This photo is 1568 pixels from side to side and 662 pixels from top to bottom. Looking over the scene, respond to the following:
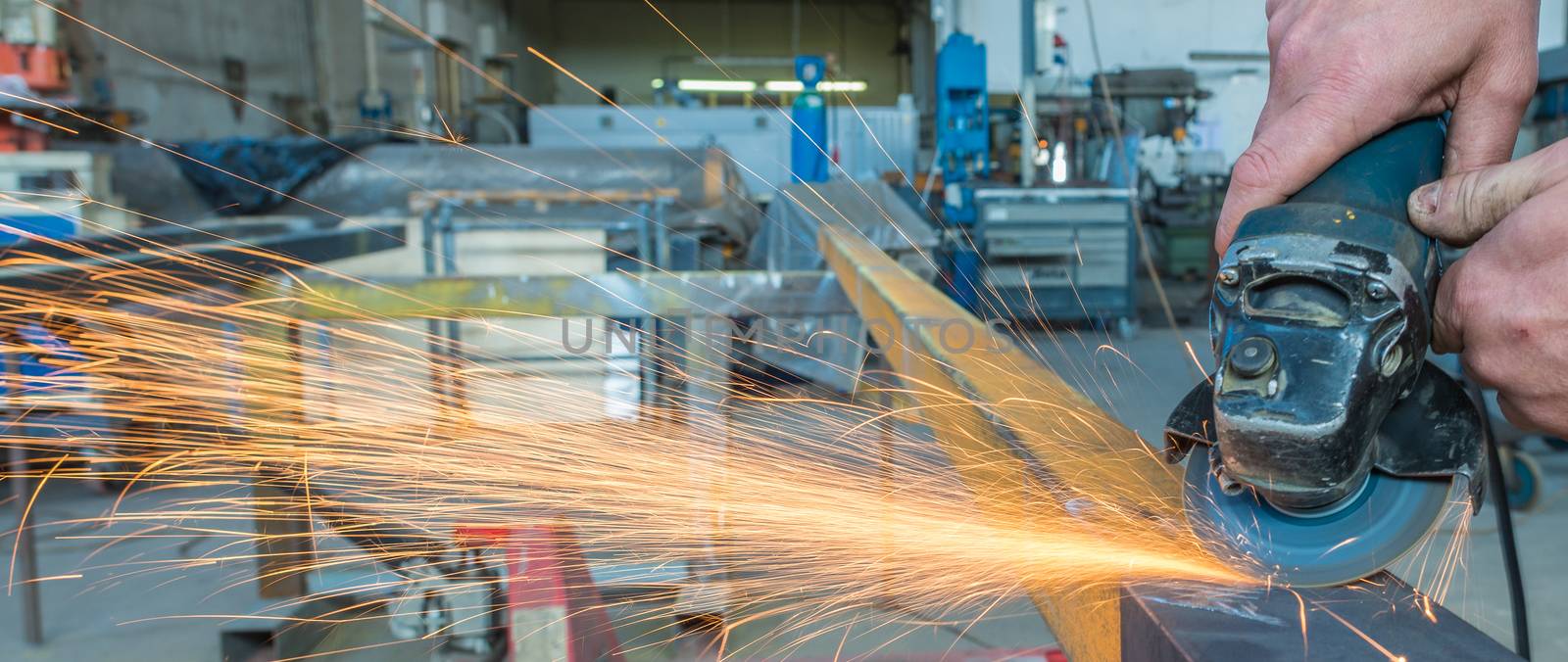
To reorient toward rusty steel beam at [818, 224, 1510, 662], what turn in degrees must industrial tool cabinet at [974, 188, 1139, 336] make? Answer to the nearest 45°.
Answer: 0° — it already faces it

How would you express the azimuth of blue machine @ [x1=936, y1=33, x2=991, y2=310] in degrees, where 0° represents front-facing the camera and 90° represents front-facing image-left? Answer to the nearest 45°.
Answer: approximately 315°

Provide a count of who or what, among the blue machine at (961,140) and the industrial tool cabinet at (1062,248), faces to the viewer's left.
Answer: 0

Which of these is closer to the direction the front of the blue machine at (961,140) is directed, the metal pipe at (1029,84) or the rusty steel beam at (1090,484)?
the rusty steel beam

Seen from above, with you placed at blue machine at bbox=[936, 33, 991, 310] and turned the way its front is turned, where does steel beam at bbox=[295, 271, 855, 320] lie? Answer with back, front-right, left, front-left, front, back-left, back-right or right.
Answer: front-right

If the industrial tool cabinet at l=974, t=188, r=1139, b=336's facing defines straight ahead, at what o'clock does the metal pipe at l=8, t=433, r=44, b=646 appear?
The metal pipe is roughly at 1 o'clock from the industrial tool cabinet.
